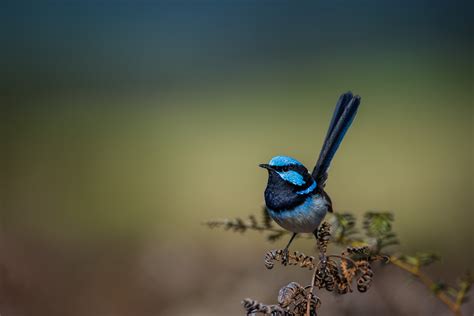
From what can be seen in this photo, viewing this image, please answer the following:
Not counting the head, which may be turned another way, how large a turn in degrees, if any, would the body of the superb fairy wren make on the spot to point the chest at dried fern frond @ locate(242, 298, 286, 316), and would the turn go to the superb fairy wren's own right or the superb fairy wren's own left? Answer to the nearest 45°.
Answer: approximately 45° to the superb fairy wren's own left

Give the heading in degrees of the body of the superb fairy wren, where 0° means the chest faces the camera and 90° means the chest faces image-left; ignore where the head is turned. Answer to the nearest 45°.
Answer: approximately 45°
